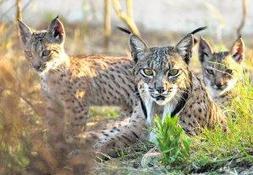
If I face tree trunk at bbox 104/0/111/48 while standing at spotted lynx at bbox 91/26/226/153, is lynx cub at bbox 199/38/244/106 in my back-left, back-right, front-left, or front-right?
front-right
